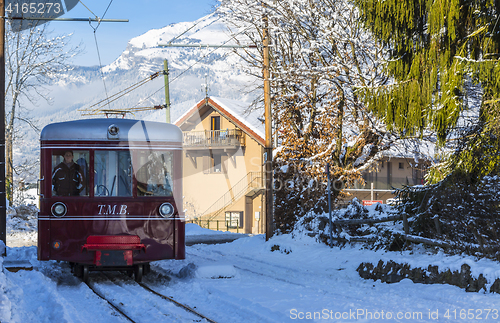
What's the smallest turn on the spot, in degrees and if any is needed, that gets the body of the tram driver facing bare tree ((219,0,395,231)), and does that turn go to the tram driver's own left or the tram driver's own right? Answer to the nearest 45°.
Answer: approximately 135° to the tram driver's own left

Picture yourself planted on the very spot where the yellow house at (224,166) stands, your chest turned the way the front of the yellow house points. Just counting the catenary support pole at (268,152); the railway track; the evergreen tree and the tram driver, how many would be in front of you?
4

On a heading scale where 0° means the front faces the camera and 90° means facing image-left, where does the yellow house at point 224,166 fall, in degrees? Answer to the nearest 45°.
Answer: approximately 0°

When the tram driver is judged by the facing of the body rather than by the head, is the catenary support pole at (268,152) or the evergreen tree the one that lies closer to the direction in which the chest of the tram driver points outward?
the evergreen tree

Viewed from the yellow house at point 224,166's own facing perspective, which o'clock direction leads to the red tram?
The red tram is roughly at 12 o'clock from the yellow house.

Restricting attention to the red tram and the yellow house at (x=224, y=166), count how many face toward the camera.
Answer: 2

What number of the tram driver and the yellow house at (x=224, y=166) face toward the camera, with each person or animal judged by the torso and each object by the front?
2

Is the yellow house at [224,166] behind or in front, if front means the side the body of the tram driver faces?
behind

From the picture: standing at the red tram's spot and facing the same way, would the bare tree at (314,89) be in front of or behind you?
behind

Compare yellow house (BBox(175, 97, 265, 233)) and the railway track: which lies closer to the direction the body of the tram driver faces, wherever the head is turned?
the railway track
